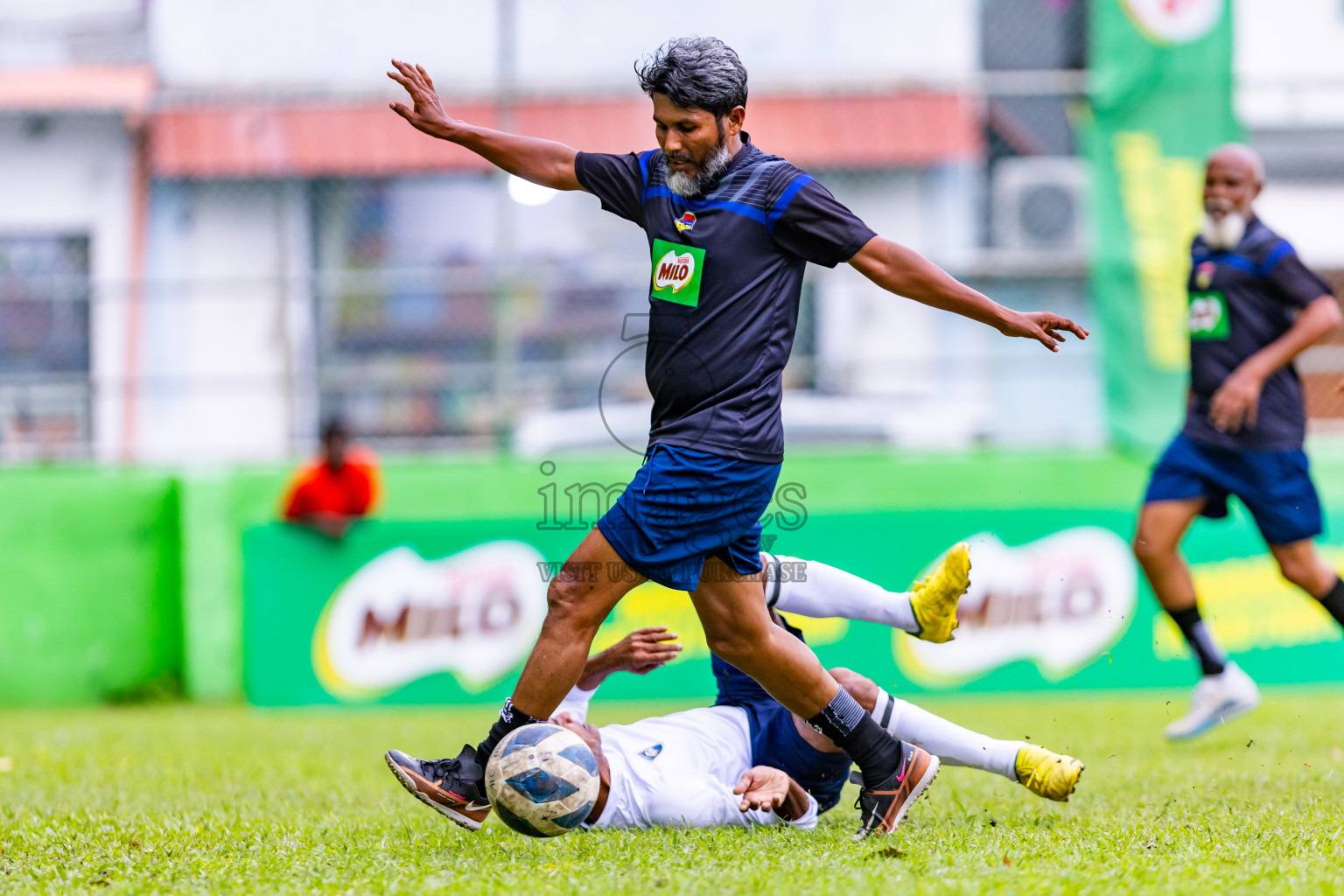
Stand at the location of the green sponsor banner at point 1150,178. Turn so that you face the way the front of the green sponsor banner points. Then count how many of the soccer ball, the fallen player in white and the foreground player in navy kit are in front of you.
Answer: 3

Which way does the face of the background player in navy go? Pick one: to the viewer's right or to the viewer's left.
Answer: to the viewer's left

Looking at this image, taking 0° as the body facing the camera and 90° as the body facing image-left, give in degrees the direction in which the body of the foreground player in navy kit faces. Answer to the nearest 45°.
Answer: approximately 45°

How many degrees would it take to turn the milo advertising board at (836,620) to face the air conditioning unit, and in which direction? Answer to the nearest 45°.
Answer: approximately 135° to its left

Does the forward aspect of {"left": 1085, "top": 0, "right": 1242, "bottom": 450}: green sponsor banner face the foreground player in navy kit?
yes

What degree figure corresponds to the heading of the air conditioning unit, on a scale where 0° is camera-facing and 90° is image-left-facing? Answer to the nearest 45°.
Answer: approximately 0°

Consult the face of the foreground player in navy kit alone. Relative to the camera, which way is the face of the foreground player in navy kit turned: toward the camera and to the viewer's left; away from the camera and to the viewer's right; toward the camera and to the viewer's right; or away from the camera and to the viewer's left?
toward the camera and to the viewer's left

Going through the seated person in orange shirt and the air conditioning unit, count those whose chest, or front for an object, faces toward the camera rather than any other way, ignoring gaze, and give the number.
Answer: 2

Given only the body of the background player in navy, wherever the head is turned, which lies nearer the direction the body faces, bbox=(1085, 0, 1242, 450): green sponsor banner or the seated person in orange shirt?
the seated person in orange shirt

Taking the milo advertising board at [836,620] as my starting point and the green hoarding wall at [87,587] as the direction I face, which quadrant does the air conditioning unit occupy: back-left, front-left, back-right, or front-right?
back-right

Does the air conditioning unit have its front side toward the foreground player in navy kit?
yes
